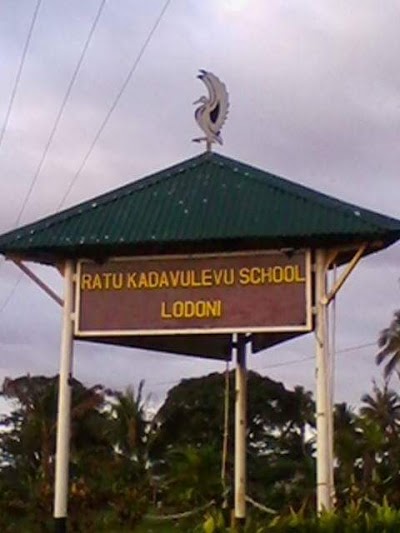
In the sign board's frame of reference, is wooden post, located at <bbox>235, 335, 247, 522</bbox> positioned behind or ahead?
behind

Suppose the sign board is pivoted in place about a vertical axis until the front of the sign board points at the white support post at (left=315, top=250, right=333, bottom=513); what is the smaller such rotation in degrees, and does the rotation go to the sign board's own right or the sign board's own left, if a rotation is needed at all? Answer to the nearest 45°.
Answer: approximately 90° to the sign board's own left

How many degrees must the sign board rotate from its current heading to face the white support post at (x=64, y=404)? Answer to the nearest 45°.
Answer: approximately 90° to its right

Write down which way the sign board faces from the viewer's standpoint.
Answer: facing the viewer
